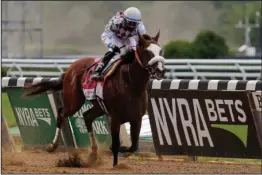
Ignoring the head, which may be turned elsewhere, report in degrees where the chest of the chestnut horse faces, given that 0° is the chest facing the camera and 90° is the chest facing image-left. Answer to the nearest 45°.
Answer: approximately 315°

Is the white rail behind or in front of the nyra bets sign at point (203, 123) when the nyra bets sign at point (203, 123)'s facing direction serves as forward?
behind

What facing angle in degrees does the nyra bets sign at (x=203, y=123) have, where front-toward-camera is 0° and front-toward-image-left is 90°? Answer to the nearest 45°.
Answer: approximately 0°

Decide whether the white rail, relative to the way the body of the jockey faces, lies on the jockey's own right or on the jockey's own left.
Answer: on the jockey's own left
